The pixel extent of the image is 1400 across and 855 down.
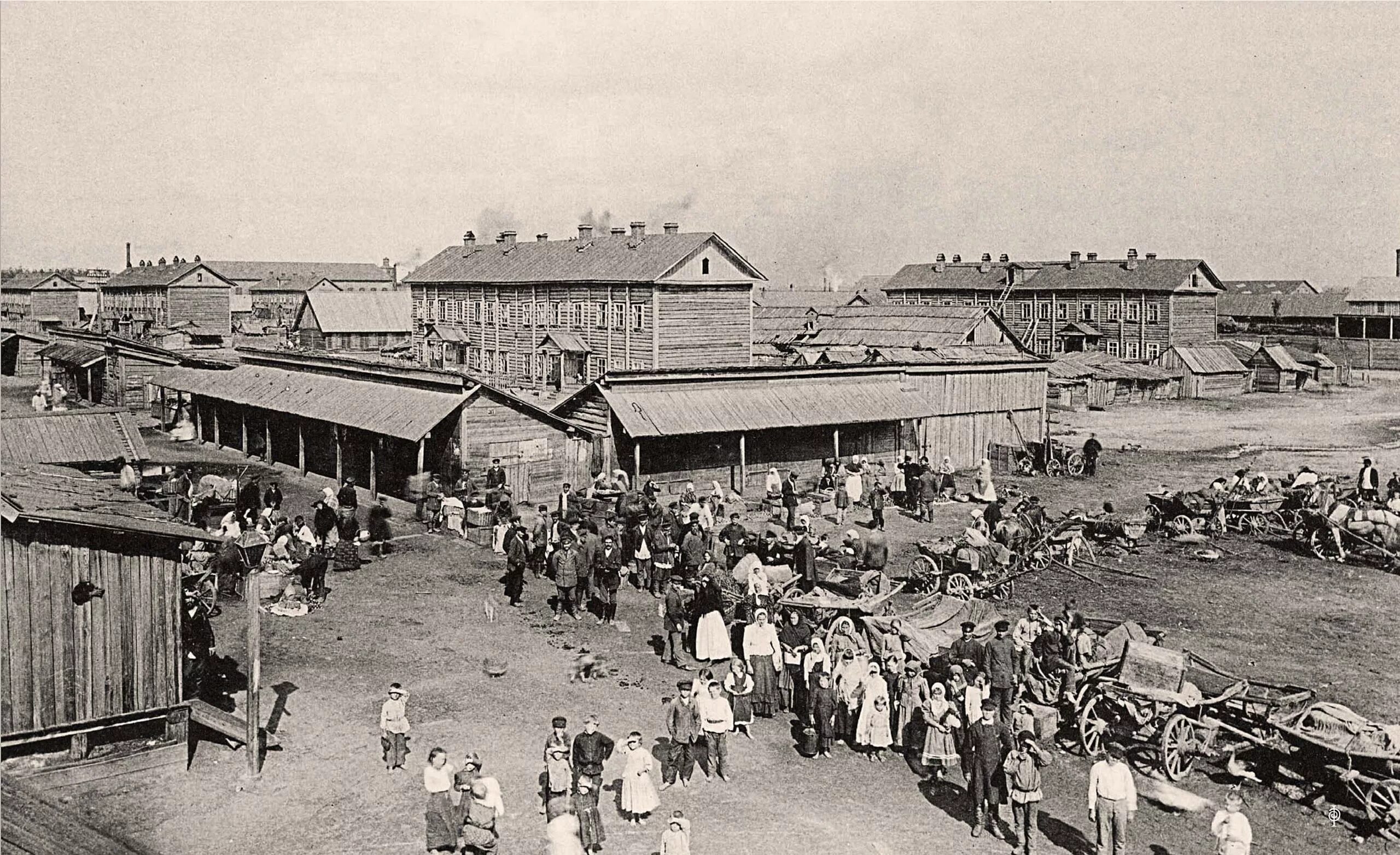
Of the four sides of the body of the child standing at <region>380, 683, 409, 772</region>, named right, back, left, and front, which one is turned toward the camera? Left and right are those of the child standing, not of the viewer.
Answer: front

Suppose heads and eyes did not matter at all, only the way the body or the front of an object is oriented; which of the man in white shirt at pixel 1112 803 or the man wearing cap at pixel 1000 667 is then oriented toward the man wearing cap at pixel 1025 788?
the man wearing cap at pixel 1000 667

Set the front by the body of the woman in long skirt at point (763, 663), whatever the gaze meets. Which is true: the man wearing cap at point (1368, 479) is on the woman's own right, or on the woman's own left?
on the woman's own left

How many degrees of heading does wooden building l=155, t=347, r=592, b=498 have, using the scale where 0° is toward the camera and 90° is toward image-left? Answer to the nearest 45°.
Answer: approximately 45°

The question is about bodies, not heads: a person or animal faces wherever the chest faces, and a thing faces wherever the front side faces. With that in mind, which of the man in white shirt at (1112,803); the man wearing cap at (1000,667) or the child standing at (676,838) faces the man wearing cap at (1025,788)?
the man wearing cap at (1000,667)

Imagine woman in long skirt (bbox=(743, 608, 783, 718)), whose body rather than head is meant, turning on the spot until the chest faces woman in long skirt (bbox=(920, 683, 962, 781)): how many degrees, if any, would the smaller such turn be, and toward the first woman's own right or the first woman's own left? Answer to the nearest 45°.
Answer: approximately 45° to the first woman's own left

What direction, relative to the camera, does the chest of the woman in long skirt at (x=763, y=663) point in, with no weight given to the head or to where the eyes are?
toward the camera

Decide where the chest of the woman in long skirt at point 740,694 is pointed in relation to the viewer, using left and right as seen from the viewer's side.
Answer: facing the viewer

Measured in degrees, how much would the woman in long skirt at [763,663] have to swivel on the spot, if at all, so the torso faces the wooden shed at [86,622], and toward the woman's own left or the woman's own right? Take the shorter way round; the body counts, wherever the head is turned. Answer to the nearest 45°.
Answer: approximately 90° to the woman's own right

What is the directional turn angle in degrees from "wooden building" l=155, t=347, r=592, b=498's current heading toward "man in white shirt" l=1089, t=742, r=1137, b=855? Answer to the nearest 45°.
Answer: approximately 45° to its left

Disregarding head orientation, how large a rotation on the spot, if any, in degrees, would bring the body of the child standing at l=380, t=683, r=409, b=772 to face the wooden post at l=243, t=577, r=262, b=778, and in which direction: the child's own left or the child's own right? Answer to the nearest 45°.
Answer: approximately 90° to the child's own right
